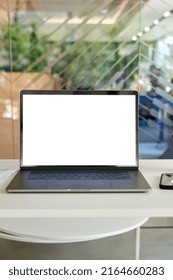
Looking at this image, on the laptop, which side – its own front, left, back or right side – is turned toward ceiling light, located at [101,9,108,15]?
back

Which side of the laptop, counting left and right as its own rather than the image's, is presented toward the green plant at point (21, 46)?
back

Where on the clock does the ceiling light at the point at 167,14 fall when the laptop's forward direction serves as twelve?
The ceiling light is roughly at 7 o'clock from the laptop.

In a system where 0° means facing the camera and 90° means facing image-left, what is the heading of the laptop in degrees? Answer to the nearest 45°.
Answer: approximately 0°
